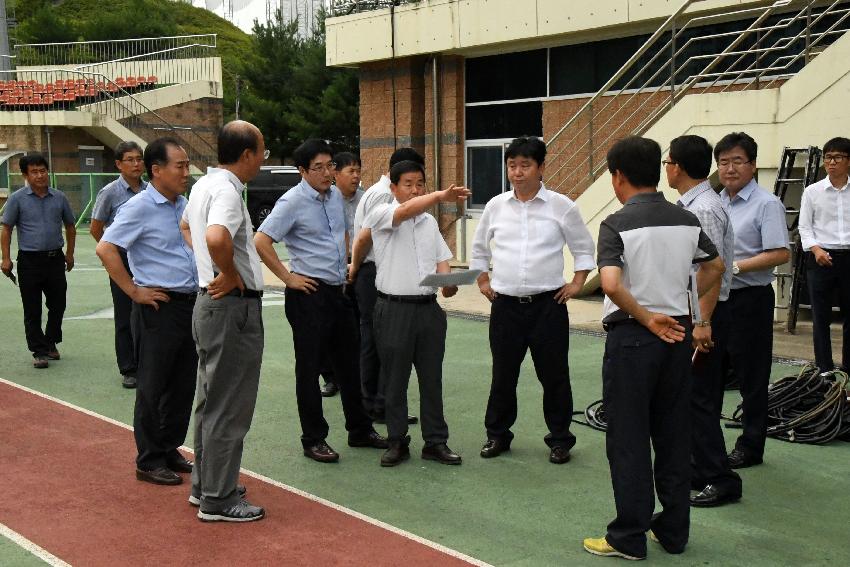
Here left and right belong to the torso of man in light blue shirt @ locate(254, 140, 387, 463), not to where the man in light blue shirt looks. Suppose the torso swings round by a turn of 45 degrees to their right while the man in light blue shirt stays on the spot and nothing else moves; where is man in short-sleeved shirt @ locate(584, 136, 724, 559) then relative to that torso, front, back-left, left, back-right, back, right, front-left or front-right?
front-left

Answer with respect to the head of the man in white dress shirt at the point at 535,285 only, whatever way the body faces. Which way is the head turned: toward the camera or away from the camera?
toward the camera

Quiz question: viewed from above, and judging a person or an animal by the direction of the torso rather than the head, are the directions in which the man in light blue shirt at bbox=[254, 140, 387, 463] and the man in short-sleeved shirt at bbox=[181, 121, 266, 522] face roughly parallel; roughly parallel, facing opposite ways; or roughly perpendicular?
roughly perpendicular

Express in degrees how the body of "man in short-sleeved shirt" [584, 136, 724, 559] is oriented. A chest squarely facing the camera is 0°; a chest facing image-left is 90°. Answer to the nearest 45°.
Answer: approximately 135°

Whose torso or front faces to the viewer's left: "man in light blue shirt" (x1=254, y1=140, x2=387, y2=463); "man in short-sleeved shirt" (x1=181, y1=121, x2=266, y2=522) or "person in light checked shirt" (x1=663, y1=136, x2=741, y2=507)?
the person in light checked shirt

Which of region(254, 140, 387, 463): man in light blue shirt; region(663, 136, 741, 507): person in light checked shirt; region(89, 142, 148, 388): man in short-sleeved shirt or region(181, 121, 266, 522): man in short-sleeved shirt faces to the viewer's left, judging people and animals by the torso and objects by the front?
the person in light checked shirt

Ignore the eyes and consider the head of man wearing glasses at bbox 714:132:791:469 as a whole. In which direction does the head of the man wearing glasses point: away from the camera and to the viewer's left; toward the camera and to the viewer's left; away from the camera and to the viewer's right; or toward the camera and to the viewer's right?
toward the camera and to the viewer's left

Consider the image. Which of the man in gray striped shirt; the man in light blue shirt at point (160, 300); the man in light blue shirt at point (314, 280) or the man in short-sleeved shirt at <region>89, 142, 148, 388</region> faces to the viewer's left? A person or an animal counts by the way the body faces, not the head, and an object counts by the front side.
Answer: the man in gray striped shirt

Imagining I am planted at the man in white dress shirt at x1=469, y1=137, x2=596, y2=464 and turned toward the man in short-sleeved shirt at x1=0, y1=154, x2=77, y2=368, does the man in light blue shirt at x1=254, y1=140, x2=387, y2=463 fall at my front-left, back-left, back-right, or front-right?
front-left

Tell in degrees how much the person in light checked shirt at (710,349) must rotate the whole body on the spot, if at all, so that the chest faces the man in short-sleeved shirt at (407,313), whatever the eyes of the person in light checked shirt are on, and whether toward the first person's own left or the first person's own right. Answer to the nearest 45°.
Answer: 0° — they already face them

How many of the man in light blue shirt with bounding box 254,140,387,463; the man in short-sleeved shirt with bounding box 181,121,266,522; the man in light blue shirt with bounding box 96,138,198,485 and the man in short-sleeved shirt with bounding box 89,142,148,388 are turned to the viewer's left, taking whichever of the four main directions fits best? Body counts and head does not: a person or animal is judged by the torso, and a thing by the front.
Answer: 0

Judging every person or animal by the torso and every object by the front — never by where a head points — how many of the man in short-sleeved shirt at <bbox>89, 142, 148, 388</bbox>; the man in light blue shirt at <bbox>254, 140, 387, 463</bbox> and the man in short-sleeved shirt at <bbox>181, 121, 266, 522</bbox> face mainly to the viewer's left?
0

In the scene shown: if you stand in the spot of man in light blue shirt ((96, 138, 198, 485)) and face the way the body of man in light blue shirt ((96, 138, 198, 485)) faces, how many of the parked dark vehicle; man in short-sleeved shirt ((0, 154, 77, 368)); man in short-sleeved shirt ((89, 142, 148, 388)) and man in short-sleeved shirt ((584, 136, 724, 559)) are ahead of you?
1

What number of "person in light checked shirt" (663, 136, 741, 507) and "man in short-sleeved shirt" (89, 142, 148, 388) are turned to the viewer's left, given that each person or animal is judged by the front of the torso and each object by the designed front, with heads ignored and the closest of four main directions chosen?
1

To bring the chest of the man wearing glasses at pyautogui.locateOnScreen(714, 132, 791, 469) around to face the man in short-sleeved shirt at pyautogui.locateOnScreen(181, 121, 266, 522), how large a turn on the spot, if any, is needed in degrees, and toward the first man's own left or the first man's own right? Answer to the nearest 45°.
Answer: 0° — they already face them

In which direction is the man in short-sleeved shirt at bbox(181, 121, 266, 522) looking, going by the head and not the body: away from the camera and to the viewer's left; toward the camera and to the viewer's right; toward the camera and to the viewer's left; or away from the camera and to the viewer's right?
away from the camera and to the viewer's right

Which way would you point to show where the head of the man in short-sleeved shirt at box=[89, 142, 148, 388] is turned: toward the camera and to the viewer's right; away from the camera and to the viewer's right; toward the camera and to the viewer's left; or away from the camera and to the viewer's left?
toward the camera and to the viewer's right
